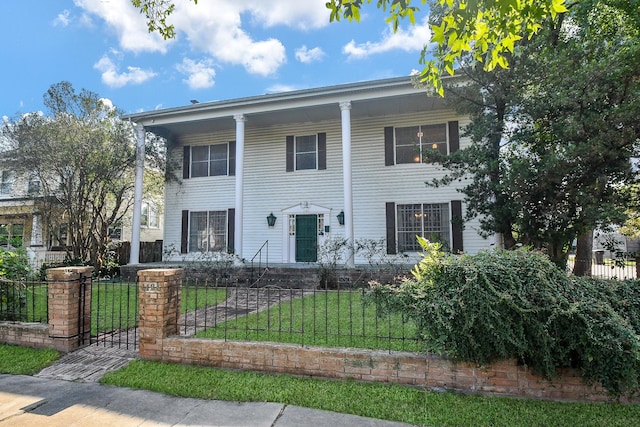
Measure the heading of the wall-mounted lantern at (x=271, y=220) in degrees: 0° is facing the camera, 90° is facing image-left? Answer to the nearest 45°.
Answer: approximately 0°

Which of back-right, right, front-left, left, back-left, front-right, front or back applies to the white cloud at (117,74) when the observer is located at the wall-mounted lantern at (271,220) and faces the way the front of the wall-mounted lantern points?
right

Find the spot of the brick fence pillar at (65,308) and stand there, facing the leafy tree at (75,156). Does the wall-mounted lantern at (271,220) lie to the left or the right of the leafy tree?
right

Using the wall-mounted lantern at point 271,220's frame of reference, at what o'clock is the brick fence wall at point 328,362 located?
The brick fence wall is roughly at 12 o'clock from the wall-mounted lantern.

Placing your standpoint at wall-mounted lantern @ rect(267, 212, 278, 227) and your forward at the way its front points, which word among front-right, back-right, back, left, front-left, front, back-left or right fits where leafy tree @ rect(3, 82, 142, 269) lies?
right

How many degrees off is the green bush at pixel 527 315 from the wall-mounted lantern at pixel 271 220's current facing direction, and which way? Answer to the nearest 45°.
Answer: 0° — it already faces it

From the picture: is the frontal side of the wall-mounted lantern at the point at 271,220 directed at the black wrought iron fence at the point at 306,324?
yes
